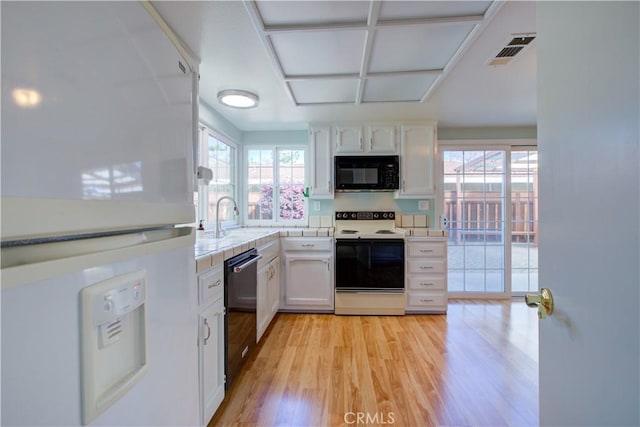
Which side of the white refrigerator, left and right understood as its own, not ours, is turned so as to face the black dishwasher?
left

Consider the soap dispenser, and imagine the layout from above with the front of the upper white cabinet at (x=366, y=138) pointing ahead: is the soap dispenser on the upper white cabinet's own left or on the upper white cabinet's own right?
on the upper white cabinet's own right

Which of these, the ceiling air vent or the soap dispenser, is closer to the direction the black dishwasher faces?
the ceiling air vent

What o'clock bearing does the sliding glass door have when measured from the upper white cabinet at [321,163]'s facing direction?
The sliding glass door is roughly at 9 o'clock from the upper white cabinet.

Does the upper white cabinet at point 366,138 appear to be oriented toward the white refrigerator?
yes

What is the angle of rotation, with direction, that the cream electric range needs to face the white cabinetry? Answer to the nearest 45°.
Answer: approximately 45° to its right

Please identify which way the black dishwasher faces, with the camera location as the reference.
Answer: facing to the right of the viewer
